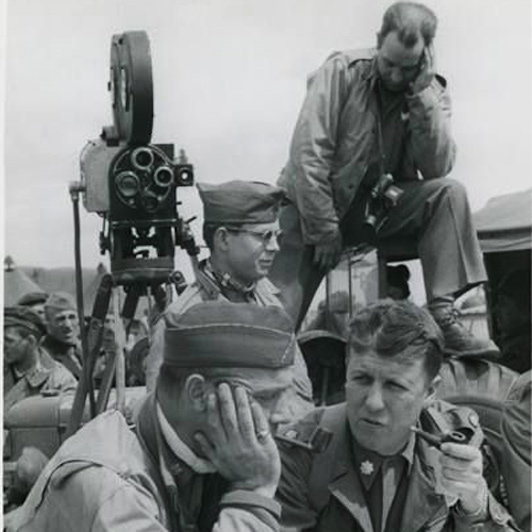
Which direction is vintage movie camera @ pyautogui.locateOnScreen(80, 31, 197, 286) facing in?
toward the camera

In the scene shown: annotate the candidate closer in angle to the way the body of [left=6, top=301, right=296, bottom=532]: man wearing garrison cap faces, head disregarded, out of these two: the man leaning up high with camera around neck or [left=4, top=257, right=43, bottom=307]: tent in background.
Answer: the man leaning up high with camera around neck

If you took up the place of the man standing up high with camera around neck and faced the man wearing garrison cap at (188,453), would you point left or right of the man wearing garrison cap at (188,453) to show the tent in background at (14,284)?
right

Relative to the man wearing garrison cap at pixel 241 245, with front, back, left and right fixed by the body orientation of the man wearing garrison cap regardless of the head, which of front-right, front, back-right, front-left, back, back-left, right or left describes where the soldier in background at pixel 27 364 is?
back-right

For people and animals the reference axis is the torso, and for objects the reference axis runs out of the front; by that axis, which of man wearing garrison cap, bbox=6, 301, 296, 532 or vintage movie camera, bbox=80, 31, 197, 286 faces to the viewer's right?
the man wearing garrison cap

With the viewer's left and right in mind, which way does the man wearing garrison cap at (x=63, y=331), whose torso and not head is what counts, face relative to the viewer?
facing the viewer and to the right of the viewer

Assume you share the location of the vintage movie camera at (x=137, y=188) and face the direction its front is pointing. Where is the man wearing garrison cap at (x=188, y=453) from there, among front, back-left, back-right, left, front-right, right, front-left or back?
front

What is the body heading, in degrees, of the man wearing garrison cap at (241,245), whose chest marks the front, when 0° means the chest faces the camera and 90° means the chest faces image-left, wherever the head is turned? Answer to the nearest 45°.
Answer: approximately 315°
